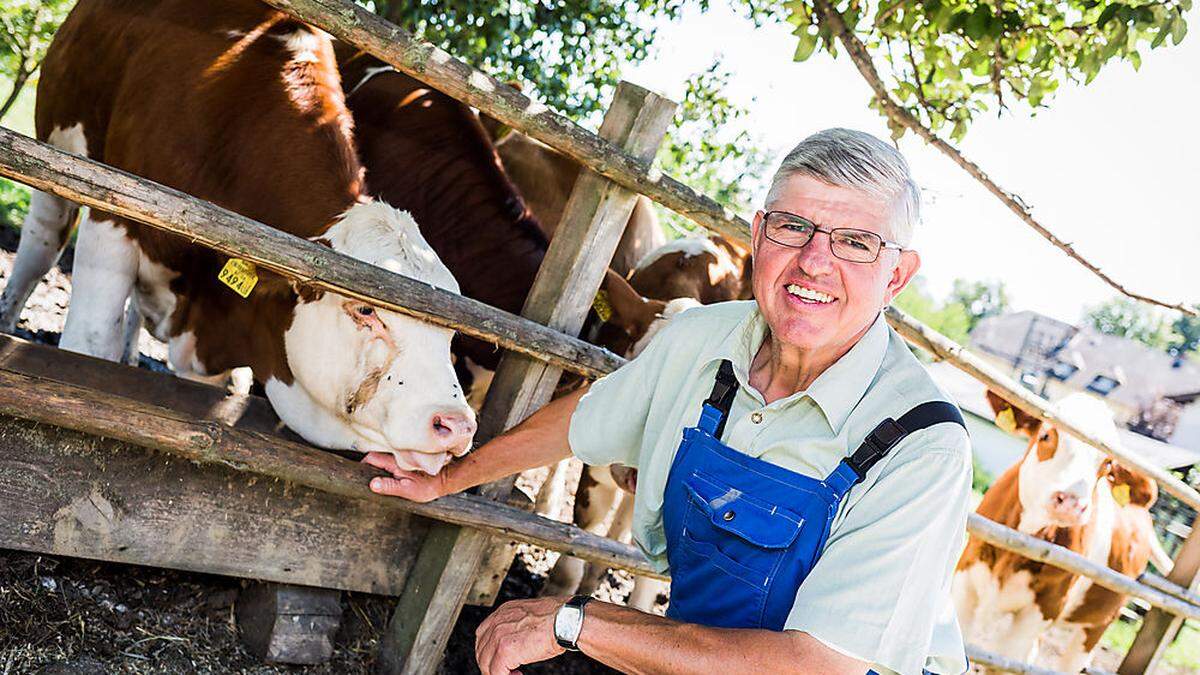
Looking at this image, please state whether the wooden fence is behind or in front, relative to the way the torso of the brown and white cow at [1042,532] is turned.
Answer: in front

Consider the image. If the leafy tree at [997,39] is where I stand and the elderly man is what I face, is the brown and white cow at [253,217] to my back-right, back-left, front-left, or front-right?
front-right

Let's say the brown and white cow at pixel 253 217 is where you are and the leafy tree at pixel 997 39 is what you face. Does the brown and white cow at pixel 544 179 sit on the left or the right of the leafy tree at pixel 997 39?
left

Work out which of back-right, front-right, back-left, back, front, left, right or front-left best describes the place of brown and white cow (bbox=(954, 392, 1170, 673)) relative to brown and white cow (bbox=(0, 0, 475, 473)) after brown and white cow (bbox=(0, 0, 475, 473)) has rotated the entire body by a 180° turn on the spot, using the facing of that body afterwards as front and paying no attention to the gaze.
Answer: back-right

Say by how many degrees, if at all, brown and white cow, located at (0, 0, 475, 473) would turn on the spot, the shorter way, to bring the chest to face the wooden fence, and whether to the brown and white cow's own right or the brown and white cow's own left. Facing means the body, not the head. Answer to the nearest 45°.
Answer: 0° — it already faces it

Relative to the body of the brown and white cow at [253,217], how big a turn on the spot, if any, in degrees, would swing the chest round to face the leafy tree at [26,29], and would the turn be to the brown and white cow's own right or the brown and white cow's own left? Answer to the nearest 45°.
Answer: approximately 135° to the brown and white cow's own left

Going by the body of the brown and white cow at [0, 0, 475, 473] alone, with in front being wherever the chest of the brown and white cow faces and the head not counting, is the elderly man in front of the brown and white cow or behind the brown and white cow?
in front

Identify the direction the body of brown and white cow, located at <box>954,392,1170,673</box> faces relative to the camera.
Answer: toward the camera

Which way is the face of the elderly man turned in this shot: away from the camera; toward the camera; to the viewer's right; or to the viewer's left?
toward the camera
